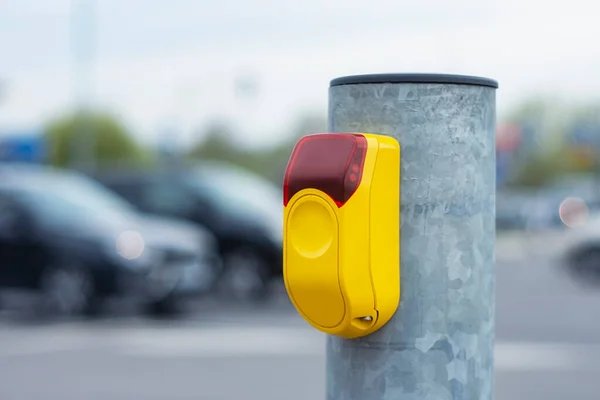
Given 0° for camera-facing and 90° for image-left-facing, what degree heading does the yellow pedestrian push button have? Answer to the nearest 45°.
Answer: approximately 45°

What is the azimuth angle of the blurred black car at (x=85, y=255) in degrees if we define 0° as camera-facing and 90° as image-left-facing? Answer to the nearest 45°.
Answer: approximately 315°

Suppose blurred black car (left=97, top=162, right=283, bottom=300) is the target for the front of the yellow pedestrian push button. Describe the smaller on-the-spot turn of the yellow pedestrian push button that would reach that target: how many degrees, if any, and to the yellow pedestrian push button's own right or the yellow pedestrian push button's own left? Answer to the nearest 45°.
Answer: approximately 135° to the yellow pedestrian push button's own right

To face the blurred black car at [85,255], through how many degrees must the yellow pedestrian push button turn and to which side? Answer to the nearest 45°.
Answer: approximately 135° to its right

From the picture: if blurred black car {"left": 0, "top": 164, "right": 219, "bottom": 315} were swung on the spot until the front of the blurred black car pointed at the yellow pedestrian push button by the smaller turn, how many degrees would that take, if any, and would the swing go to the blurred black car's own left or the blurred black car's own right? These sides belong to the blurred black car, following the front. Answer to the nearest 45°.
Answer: approximately 45° to the blurred black car's own right

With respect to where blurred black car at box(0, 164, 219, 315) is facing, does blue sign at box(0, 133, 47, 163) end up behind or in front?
behind

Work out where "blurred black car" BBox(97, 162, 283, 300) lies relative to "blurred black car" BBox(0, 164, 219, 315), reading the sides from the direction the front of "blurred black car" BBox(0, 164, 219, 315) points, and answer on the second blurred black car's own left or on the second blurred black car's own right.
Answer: on the second blurred black car's own left

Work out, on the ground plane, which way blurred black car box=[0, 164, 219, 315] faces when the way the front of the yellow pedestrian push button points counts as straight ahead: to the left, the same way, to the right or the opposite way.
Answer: to the left

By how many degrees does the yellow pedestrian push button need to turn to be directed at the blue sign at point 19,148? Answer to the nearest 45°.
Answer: approximately 135° to its right

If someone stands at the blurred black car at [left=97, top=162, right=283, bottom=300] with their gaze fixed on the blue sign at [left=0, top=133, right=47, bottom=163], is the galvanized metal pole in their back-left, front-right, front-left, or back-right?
back-left
